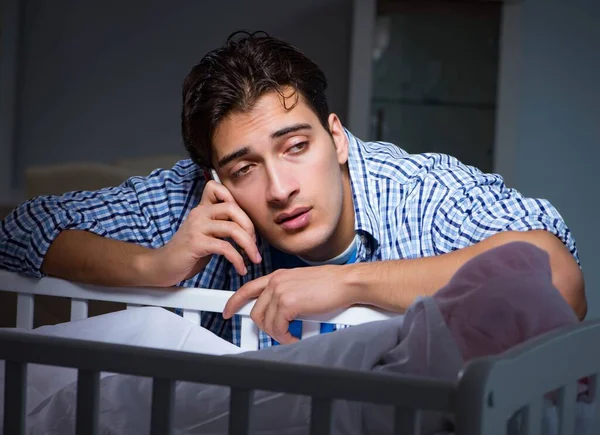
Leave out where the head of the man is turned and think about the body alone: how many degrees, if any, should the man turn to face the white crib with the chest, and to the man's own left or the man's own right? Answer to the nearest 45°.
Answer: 0° — they already face it

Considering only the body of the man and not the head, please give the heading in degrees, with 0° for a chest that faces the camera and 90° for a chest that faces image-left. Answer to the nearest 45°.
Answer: approximately 0°
